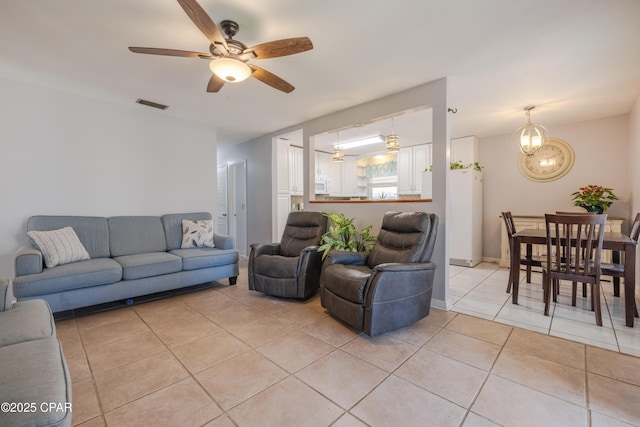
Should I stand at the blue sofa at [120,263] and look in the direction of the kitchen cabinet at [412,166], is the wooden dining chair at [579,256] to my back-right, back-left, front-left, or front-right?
front-right

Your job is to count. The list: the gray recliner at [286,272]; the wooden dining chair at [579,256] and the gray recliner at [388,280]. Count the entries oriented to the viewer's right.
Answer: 0

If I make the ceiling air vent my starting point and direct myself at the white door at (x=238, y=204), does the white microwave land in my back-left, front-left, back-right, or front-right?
front-right

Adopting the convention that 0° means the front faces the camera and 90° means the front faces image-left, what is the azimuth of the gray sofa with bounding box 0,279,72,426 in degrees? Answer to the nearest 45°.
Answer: approximately 270°

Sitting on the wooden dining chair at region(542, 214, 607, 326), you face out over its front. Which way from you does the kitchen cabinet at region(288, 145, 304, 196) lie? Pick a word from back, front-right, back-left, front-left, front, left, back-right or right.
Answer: left

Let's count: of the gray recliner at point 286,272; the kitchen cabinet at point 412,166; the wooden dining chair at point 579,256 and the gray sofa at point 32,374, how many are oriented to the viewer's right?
1

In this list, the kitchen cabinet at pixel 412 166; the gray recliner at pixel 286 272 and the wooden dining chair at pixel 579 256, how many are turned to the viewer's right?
0

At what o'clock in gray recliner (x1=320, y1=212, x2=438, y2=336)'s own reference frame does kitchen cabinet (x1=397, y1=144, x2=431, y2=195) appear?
The kitchen cabinet is roughly at 5 o'clock from the gray recliner.

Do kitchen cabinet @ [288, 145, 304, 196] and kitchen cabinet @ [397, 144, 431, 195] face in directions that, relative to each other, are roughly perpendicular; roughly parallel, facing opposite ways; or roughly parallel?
roughly perpendicular

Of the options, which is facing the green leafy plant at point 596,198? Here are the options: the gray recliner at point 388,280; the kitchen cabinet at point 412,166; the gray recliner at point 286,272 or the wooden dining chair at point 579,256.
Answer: the wooden dining chair

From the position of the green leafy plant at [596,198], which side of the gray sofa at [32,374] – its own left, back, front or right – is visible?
front

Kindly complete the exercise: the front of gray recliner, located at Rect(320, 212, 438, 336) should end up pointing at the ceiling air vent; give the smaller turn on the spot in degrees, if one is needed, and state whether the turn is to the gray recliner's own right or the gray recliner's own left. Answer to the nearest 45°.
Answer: approximately 45° to the gray recliner's own right

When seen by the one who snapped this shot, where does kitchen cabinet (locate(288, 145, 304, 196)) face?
facing the viewer and to the right of the viewer

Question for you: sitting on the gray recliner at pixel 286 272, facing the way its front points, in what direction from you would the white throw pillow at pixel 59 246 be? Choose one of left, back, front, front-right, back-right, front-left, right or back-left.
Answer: front-right

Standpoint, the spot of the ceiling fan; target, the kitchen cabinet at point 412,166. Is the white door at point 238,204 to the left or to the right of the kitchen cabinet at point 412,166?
left

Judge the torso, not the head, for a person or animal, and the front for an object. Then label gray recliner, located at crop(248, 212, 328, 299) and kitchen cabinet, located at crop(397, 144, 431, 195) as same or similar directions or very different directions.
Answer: same or similar directions
